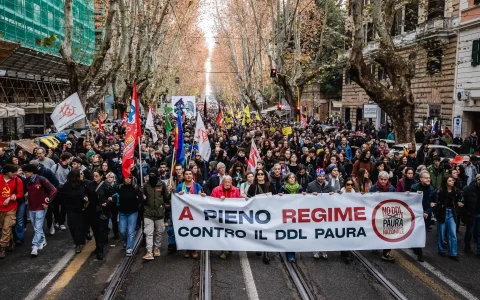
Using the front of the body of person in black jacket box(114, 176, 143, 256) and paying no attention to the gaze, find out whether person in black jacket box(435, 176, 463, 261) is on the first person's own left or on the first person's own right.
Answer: on the first person's own left

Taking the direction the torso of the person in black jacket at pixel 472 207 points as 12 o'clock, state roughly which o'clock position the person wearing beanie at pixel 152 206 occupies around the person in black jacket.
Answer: The person wearing beanie is roughly at 2 o'clock from the person in black jacket.

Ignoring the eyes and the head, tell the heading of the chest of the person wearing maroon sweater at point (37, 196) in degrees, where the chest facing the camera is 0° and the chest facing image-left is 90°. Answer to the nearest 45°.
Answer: approximately 45°

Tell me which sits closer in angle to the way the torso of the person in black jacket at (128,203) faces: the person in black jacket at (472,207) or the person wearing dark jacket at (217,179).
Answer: the person in black jacket

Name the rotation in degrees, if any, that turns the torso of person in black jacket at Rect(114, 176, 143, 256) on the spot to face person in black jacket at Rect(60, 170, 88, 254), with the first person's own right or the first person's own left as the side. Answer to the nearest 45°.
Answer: approximately 135° to the first person's own right

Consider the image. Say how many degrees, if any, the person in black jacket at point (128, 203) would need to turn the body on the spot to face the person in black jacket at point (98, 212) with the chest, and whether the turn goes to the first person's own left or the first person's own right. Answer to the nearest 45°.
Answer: approximately 135° to the first person's own right

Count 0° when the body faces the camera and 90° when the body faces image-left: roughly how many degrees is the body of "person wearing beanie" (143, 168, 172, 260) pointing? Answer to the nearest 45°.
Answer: approximately 0°

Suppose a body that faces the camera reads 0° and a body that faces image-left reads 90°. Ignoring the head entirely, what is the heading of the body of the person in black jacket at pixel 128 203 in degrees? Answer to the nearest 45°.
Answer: approximately 0°

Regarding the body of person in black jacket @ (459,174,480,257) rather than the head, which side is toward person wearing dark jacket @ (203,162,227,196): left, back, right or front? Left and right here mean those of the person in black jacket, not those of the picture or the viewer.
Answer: right

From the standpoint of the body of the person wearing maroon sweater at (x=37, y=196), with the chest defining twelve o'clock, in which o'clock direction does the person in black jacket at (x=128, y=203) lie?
The person in black jacket is roughly at 9 o'clock from the person wearing maroon sweater.
